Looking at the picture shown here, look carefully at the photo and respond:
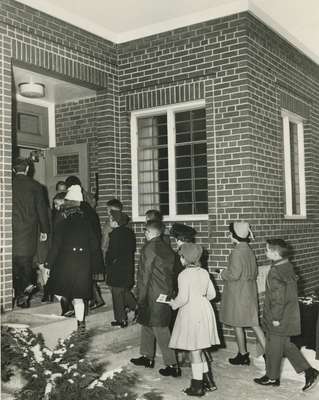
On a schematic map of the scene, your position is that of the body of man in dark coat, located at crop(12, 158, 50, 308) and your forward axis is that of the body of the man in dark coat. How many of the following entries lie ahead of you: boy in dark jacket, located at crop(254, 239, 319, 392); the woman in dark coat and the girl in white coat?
0

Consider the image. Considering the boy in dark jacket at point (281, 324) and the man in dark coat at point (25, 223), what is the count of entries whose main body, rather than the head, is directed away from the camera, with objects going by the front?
1

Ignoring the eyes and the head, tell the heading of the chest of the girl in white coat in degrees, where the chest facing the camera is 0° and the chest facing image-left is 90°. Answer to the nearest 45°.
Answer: approximately 135°

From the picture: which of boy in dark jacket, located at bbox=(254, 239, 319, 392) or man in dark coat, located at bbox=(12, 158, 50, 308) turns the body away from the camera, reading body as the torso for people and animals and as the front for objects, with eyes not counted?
the man in dark coat

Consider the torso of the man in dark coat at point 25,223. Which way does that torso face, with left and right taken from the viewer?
facing away from the viewer

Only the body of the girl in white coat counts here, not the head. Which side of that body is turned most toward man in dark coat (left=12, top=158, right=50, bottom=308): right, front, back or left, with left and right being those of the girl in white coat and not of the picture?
front

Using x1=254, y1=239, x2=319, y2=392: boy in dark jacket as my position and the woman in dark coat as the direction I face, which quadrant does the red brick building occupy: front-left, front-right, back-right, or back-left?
front-right

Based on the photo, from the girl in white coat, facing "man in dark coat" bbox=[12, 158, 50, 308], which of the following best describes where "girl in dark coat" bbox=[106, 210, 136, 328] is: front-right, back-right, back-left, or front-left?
front-right

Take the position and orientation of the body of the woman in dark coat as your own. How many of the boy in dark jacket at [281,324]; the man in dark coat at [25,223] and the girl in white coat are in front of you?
1

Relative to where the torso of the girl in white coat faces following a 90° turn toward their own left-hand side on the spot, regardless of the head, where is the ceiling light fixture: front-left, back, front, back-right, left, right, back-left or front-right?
right

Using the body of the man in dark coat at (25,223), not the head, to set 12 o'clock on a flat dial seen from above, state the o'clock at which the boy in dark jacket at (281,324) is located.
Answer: The boy in dark jacket is roughly at 4 o'clock from the man in dark coat.

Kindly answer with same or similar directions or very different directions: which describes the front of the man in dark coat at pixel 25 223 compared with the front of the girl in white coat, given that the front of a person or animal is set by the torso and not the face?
same or similar directions

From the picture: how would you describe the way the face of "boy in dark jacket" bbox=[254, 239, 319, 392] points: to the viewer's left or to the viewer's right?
to the viewer's left

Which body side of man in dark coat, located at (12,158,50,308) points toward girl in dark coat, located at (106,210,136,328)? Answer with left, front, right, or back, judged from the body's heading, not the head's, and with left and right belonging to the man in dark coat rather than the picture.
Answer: right

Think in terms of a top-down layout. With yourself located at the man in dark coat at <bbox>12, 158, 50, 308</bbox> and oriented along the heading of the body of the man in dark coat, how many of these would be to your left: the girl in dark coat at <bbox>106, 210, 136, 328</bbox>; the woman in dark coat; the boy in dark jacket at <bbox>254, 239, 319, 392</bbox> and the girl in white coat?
0

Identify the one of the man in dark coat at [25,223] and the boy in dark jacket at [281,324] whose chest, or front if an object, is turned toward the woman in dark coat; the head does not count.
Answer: the boy in dark jacket

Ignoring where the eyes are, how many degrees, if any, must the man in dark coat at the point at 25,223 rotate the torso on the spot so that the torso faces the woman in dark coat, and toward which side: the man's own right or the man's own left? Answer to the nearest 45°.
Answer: approximately 135° to the man's own right

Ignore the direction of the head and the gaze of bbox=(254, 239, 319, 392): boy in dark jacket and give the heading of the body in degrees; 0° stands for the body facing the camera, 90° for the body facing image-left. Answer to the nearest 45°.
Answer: approximately 90°
